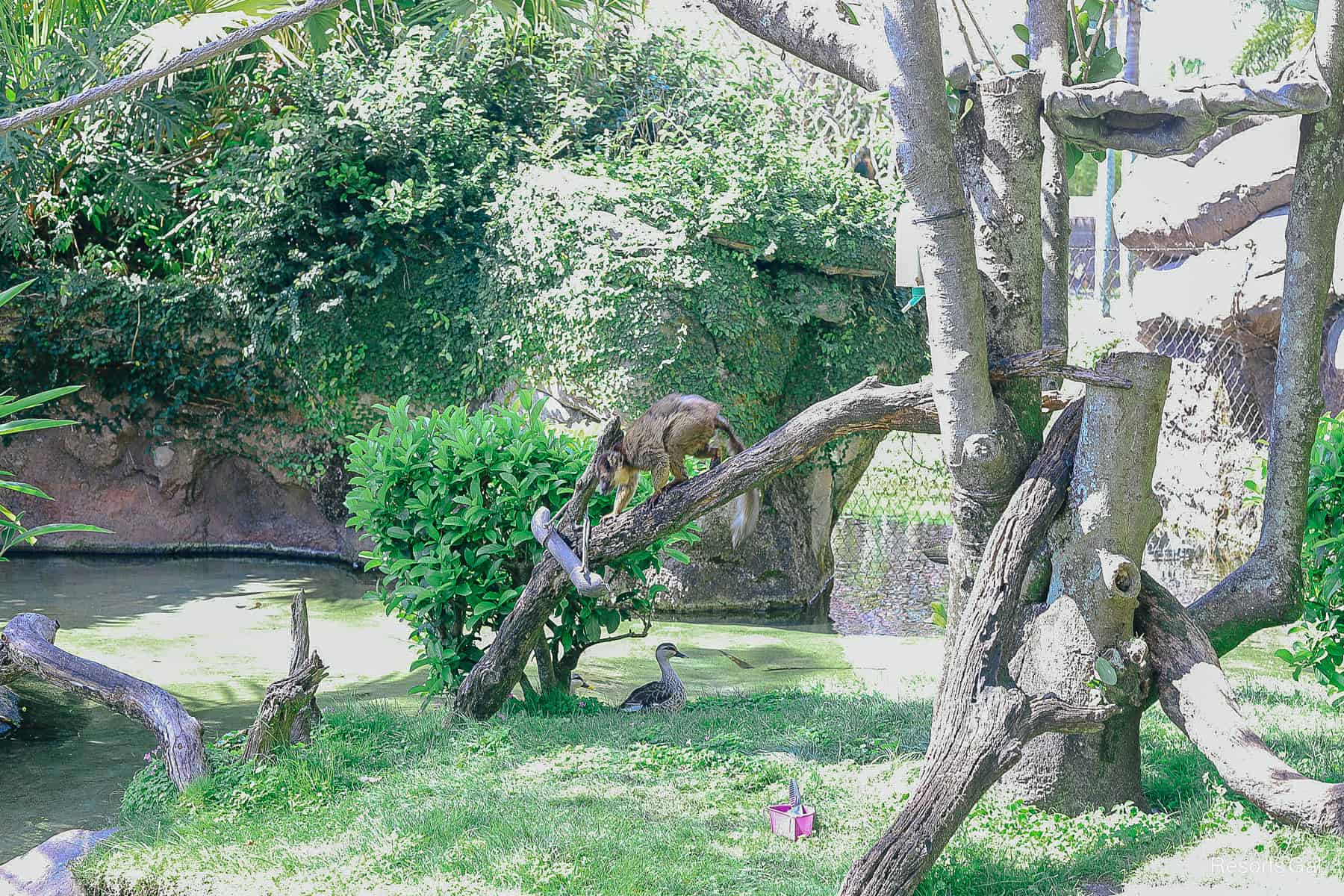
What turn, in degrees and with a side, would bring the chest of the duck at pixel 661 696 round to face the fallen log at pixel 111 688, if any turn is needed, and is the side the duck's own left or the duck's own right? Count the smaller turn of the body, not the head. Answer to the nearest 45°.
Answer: approximately 180°

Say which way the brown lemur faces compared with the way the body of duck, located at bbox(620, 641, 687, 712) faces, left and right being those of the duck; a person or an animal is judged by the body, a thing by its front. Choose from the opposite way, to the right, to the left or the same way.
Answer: the opposite way

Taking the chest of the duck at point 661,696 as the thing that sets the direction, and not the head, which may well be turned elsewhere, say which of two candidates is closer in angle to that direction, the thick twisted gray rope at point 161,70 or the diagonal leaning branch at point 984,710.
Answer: the diagonal leaning branch

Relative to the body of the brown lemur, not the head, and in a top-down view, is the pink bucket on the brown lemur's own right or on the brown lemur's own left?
on the brown lemur's own left

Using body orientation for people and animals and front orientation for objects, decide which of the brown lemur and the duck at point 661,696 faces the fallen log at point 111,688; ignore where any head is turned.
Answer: the brown lemur

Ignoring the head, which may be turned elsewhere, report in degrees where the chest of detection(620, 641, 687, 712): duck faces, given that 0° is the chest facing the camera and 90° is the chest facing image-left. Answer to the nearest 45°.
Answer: approximately 270°

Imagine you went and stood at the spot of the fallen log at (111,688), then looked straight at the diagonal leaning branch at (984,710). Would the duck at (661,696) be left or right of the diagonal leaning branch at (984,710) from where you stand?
left

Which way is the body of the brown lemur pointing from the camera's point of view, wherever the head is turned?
to the viewer's left

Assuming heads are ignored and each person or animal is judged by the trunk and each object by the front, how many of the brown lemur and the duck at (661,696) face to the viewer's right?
1
